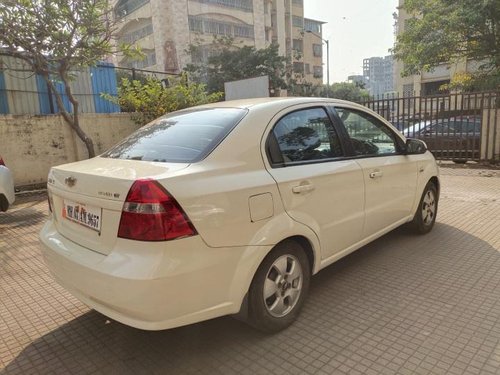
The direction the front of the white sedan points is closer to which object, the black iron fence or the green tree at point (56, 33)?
the black iron fence

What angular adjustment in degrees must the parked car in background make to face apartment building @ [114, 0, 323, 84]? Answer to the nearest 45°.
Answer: approximately 45° to its right

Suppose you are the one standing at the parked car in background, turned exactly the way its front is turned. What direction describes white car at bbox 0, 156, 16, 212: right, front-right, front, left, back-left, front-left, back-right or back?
front-left

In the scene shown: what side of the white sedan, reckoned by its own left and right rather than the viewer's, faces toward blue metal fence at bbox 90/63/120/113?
left

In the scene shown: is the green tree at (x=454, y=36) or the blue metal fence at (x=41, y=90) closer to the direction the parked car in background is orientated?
the blue metal fence

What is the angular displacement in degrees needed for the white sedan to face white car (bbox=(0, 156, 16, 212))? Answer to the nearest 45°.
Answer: approximately 90° to its left

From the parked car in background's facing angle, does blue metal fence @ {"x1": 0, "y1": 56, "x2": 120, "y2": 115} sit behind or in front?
in front

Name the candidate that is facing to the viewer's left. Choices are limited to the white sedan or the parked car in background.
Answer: the parked car in background

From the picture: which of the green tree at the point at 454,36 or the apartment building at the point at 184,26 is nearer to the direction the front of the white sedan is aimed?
the green tree

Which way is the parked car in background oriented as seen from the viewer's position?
to the viewer's left

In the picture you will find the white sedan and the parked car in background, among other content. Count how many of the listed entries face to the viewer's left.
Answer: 1

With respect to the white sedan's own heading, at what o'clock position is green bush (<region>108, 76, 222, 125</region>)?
The green bush is roughly at 10 o'clock from the white sedan.

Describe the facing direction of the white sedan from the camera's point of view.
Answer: facing away from the viewer and to the right of the viewer

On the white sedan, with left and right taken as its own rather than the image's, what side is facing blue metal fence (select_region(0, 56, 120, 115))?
left
